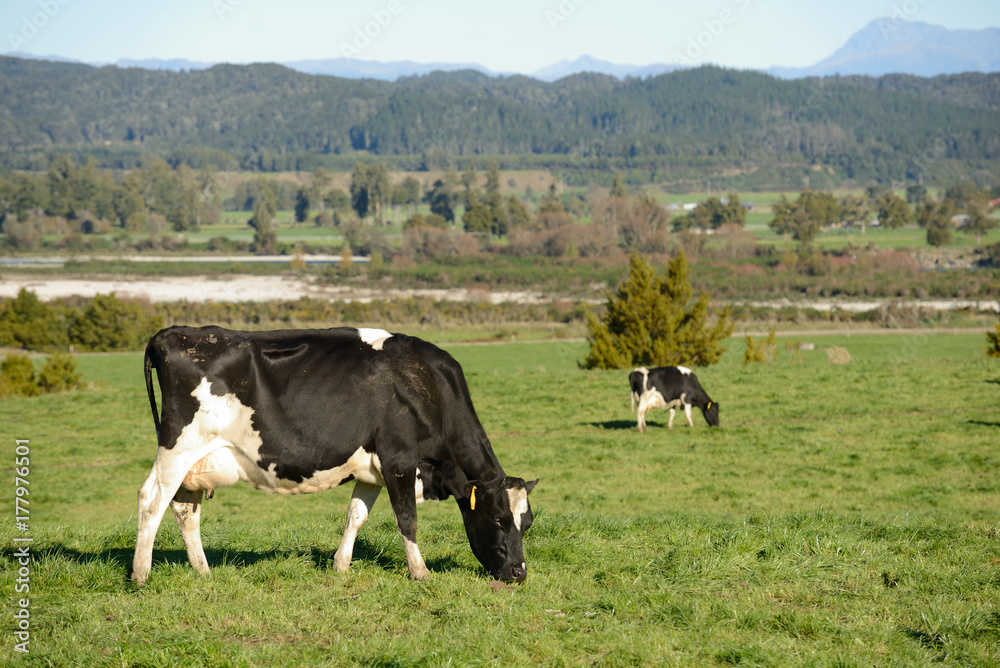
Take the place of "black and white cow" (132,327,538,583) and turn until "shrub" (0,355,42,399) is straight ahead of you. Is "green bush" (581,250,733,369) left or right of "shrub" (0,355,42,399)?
right

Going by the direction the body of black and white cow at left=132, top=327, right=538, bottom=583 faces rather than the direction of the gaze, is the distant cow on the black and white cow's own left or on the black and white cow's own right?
on the black and white cow's own left

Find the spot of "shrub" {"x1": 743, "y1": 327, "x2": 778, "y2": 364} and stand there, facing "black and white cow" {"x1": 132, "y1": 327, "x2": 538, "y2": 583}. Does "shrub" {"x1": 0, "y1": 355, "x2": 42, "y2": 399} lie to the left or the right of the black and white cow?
right

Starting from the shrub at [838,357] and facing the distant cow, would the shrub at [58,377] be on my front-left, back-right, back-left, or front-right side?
front-right

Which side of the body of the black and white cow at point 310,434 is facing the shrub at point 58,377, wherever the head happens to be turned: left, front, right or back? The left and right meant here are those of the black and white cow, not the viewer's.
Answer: left

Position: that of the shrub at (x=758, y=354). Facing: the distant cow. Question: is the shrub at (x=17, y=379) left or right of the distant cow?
right

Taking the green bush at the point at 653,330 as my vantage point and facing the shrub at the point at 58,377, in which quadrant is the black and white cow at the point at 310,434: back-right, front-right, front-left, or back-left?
front-left

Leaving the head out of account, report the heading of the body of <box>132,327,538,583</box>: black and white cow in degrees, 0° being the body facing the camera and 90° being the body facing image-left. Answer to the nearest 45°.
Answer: approximately 270°

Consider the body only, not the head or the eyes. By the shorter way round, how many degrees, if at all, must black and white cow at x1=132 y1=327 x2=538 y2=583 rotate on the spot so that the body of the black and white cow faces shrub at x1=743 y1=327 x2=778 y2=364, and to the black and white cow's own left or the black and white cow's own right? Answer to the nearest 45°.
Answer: approximately 45° to the black and white cow's own left

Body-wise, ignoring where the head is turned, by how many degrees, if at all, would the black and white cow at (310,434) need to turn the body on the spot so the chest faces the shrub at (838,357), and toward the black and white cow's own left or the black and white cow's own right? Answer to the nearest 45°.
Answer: approximately 45° to the black and white cow's own left

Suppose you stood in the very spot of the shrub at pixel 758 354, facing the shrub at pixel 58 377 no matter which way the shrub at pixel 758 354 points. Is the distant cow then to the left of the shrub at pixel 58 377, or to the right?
left

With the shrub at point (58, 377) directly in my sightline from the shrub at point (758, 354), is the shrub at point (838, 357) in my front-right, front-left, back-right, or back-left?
back-left
